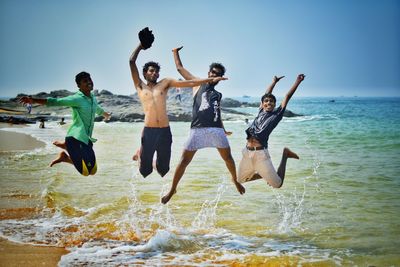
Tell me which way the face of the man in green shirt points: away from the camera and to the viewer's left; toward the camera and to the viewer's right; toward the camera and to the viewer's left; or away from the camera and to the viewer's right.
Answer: toward the camera and to the viewer's right

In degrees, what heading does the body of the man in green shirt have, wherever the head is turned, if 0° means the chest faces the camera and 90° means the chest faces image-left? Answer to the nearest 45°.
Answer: approximately 315°

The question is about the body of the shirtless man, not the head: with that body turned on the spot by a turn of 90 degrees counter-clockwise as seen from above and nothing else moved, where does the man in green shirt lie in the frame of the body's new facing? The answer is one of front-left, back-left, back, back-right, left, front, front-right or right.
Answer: back

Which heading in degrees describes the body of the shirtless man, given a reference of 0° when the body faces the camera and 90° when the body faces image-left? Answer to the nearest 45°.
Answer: approximately 0°
